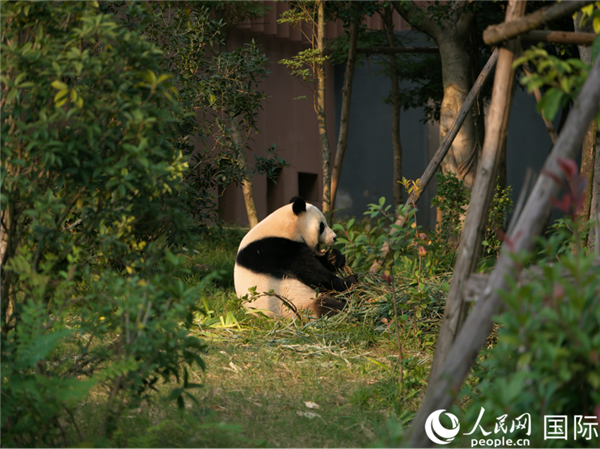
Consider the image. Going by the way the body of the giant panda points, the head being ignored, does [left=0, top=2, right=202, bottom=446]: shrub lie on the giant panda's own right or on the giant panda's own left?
on the giant panda's own right

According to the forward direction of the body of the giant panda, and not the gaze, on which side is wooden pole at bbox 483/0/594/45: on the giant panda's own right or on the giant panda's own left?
on the giant panda's own right

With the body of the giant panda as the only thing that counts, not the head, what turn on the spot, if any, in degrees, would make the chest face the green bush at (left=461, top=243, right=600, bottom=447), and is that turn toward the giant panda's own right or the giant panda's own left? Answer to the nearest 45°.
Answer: approximately 90° to the giant panda's own right

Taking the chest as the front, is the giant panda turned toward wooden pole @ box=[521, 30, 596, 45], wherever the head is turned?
no

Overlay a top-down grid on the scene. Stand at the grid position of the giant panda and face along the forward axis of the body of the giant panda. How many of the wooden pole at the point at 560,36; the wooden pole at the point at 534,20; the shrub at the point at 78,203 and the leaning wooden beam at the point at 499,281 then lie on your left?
0

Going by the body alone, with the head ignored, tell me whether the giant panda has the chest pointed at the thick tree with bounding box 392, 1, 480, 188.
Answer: no

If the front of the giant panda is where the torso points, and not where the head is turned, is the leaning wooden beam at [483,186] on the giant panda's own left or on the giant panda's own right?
on the giant panda's own right

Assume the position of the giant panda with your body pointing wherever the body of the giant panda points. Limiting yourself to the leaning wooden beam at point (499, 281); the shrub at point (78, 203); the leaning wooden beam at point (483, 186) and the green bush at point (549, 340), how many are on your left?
0

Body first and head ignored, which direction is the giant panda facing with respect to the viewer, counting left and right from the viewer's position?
facing to the right of the viewer

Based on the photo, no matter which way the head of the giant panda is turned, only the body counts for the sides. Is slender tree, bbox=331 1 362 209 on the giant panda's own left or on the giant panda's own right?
on the giant panda's own left

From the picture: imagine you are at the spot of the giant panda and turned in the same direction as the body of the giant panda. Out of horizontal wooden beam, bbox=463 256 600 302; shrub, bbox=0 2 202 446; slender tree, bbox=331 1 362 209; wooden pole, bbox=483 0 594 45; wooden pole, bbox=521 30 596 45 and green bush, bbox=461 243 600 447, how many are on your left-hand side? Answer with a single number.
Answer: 1

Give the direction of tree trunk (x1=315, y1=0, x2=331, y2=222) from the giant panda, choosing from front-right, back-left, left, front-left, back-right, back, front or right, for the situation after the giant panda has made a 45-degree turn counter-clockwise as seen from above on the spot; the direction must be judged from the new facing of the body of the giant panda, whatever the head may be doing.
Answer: front-left

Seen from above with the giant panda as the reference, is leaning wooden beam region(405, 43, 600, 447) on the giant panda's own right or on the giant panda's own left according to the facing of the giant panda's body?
on the giant panda's own right

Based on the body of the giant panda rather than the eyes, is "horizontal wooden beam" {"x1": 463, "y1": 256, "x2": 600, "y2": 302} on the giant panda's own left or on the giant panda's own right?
on the giant panda's own right
